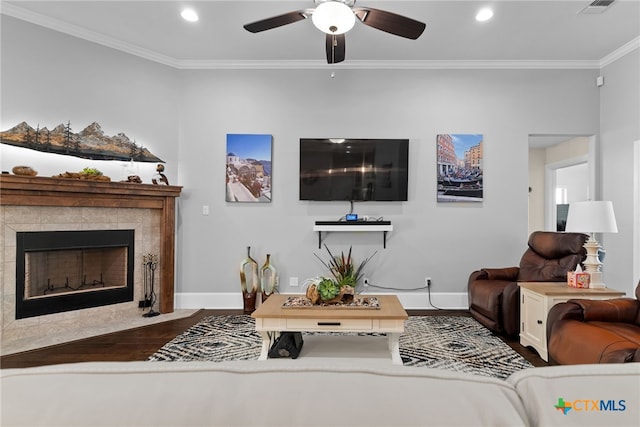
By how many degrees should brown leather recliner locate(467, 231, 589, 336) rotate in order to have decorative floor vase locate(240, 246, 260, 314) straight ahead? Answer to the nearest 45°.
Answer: approximately 45° to its right

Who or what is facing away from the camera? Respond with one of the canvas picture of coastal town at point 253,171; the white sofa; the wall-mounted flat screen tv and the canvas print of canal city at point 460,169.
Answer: the white sofa

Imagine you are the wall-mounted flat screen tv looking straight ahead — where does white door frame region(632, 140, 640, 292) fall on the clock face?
The white door frame is roughly at 9 o'clock from the wall-mounted flat screen tv.

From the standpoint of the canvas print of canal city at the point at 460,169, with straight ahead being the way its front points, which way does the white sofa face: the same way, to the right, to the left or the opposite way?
the opposite way

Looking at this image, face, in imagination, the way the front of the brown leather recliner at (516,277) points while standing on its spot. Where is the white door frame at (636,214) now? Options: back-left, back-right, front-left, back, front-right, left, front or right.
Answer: back

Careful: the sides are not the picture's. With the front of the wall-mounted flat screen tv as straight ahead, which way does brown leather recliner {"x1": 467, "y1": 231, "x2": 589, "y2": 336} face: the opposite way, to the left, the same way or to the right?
to the right

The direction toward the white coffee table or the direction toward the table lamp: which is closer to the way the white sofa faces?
the white coffee table

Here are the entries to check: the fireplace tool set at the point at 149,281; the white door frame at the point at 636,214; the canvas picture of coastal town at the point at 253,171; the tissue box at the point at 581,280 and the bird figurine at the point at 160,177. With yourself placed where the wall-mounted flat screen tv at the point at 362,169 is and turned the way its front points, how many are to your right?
3

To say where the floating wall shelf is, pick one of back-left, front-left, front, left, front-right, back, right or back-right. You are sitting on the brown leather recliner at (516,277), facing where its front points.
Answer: front-right

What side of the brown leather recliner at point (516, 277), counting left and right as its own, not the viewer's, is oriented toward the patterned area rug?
front

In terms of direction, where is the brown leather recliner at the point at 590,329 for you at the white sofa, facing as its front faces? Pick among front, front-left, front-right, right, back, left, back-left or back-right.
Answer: front-right

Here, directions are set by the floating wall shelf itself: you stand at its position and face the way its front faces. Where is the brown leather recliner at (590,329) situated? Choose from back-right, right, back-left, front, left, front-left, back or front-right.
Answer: front-left

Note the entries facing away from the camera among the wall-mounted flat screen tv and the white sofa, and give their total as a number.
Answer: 1

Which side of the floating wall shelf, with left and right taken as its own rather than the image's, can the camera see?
front

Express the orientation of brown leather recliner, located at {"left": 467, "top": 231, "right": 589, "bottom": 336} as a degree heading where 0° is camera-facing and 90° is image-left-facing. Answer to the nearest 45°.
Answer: approximately 45°

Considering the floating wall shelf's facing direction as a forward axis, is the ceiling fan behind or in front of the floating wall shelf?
in front

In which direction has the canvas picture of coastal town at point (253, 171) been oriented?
toward the camera

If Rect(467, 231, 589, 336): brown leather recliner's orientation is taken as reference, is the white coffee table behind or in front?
in front

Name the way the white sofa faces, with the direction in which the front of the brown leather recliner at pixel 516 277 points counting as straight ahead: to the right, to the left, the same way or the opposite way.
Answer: to the right
